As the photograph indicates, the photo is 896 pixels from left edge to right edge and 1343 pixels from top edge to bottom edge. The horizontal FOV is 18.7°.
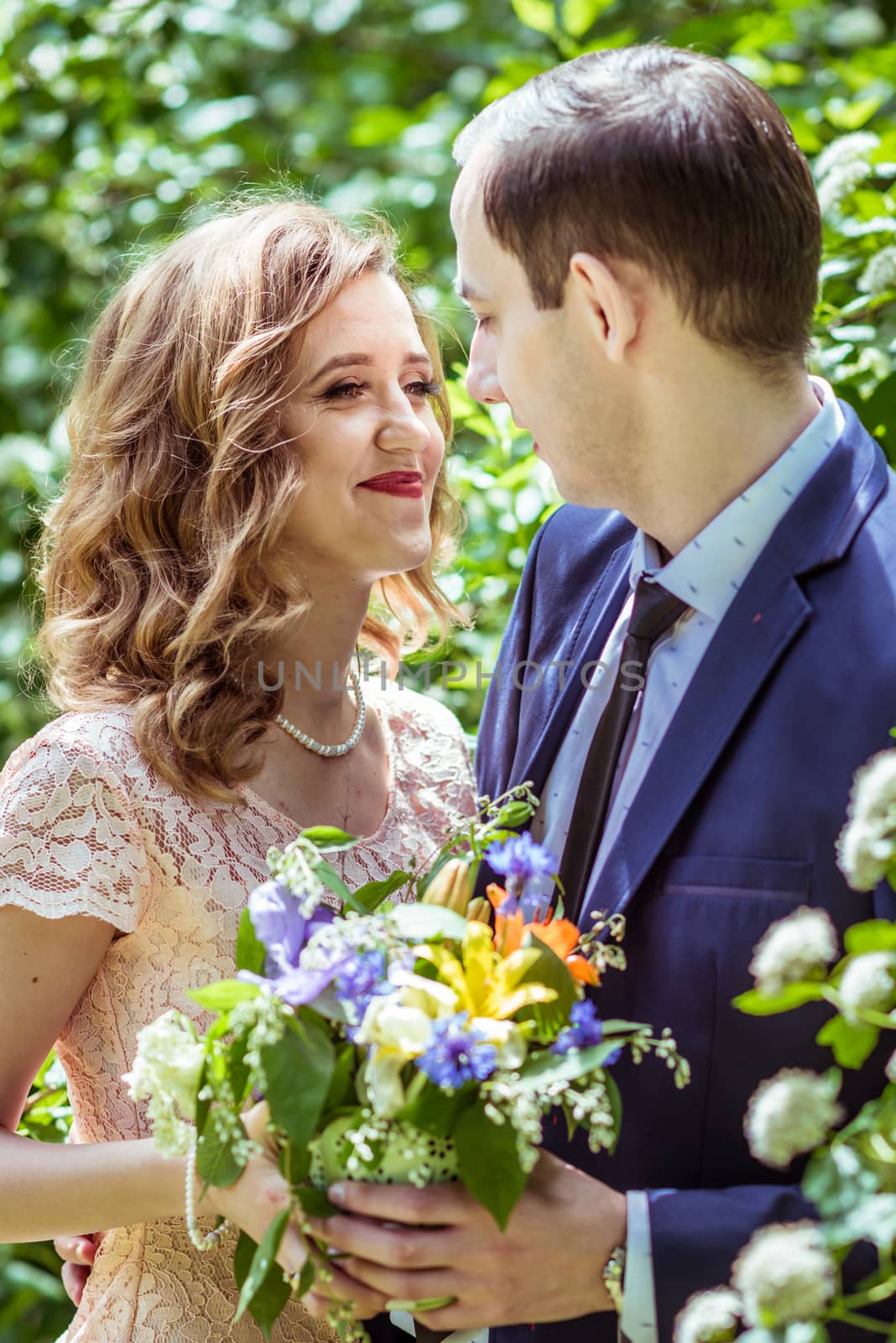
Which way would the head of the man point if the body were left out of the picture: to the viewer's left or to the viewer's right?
to the viewer's left

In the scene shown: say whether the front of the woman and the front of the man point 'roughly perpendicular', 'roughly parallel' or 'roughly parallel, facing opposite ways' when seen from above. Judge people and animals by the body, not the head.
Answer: roughly perpendicular

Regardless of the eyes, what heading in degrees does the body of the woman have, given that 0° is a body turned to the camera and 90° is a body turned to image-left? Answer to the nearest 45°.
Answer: approximately 315°

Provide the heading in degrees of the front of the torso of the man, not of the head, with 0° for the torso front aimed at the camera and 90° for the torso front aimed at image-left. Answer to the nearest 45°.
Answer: approximately 45°

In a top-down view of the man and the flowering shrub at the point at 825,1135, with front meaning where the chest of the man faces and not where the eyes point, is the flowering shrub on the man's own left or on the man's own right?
on the man's own left
